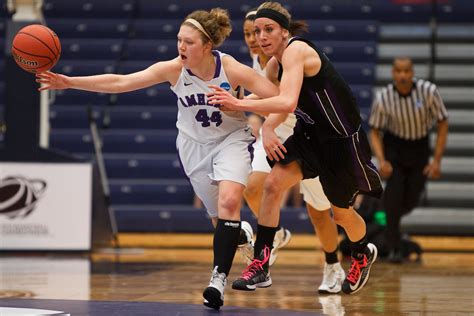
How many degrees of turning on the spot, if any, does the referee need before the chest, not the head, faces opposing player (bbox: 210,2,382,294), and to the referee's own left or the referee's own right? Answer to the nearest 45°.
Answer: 0° — they already face them

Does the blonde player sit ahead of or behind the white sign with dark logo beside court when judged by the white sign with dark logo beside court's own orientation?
ahead

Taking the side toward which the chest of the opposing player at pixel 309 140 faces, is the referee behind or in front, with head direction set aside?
behind

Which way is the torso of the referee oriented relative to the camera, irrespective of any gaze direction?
toward the camera

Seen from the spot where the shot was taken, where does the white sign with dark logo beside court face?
facing the viewer

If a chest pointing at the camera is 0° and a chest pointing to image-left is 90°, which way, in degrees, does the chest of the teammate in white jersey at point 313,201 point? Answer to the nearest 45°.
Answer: approximately 45°

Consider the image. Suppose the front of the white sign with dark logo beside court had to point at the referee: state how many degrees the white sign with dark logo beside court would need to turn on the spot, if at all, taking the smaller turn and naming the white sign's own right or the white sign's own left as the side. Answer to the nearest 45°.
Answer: approximately 90° to the white sign's own left

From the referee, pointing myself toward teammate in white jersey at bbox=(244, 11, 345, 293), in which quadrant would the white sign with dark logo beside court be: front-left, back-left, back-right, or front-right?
front-right

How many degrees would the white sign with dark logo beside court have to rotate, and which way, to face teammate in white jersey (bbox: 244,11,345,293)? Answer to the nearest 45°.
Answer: approximately 45° to its left

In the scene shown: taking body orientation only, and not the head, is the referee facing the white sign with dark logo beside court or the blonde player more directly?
the blonde player

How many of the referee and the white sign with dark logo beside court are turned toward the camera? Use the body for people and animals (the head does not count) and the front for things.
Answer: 2

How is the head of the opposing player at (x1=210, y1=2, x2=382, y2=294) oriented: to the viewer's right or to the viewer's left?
to the viewer's left

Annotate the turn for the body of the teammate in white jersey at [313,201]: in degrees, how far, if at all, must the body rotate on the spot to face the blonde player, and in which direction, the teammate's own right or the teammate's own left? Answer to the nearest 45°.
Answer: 0° — they already face them
